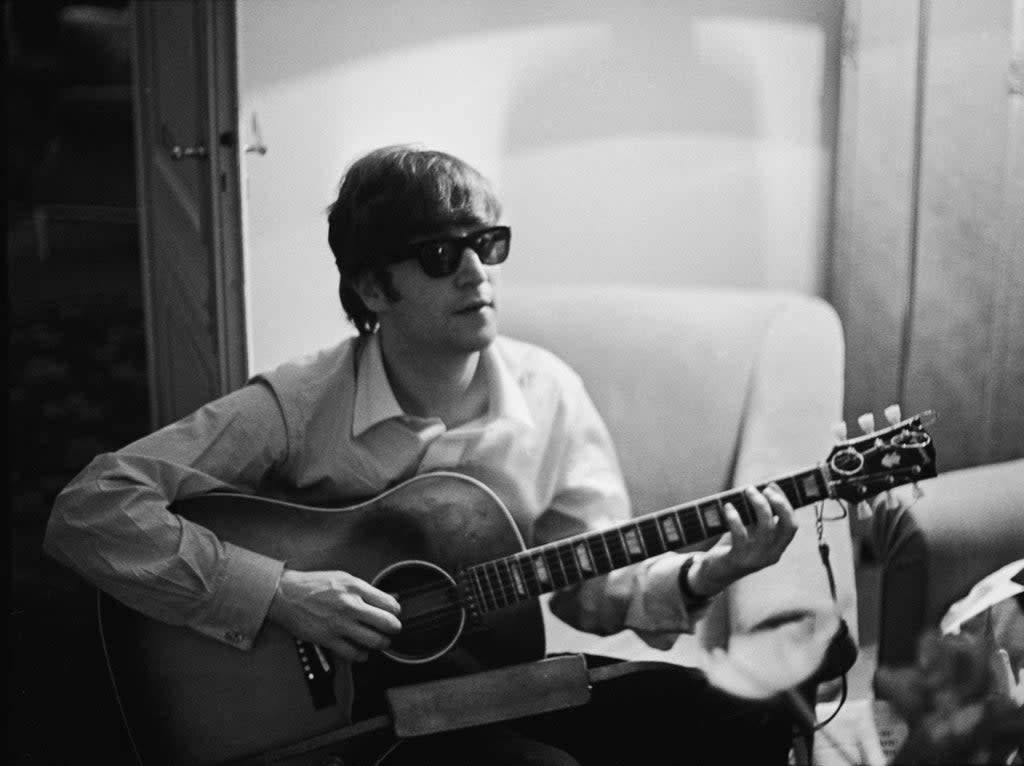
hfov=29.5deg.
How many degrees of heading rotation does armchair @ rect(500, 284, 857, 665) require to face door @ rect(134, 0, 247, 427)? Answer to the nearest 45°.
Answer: approximately 90° to its right

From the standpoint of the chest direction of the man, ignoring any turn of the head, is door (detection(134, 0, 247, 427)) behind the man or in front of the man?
behind

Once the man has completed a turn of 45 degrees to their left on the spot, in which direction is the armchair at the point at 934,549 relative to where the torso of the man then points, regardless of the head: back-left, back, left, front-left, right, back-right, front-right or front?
front

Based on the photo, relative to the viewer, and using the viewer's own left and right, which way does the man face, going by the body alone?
facing the viewer and to the right of the viewer

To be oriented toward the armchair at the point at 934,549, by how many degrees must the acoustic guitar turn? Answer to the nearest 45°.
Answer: approximately 90° to its left

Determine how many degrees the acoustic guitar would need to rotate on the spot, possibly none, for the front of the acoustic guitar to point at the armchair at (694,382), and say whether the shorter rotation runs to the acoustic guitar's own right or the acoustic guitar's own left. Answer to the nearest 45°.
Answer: approximately 135° to the acoustic guitar's own left

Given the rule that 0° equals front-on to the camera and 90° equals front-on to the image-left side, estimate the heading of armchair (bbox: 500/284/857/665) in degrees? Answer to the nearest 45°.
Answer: approximately 45°

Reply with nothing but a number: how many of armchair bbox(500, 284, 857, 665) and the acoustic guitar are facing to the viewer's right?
0

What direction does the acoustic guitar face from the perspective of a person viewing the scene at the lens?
facing the viewer

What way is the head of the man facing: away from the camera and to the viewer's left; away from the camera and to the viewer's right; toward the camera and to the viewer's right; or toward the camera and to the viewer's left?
toward the camera and to the viewer's right

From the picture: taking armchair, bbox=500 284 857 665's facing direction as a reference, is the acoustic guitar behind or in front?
in front
